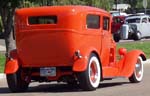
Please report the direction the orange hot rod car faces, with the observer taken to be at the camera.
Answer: facing away from the viewer and to the right of the viewer

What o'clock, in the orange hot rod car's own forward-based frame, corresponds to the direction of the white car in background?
The white car in background is roughly at 11 o'clock from the orange hot rod car.

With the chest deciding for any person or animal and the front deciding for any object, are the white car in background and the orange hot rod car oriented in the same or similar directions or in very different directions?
very different directions

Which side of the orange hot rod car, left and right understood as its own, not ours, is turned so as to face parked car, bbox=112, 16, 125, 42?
front

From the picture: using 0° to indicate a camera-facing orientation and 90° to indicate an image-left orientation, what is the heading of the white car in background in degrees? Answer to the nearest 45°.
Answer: approximately 45°

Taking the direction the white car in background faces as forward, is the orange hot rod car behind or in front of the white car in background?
in front
